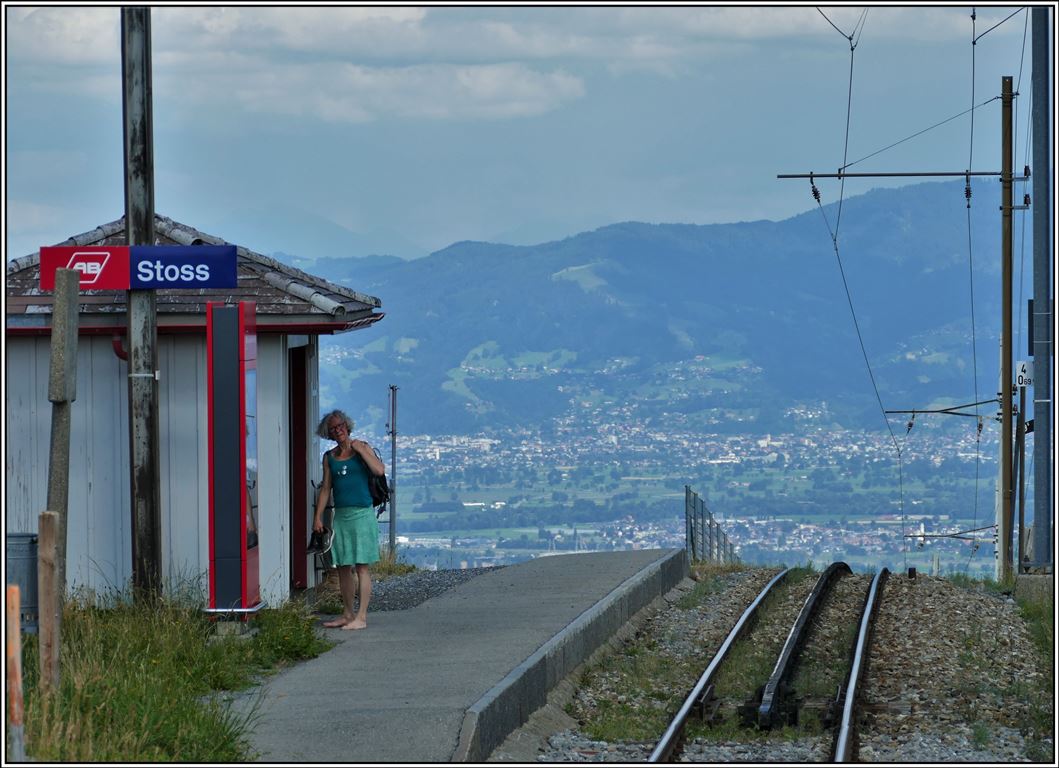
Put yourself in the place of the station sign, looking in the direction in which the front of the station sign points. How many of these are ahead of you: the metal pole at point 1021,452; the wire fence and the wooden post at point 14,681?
1

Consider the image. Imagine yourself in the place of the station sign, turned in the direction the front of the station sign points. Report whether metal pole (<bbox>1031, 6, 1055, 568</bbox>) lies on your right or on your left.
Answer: on your left

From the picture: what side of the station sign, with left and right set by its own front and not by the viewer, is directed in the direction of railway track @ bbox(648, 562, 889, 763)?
left

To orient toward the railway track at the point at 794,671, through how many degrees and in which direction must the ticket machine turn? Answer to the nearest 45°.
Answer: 0° — it already faces it

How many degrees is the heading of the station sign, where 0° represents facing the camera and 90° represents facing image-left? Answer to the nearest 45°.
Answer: approximately 0°

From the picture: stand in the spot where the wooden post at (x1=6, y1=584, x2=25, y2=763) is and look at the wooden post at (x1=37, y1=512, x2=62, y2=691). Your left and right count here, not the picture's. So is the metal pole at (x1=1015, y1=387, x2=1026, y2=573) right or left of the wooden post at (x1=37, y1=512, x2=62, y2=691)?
right

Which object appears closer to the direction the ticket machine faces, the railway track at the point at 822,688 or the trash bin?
the railway track

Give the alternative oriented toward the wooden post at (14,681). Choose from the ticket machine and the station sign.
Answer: the station sign

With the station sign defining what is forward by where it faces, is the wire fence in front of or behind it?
behind
